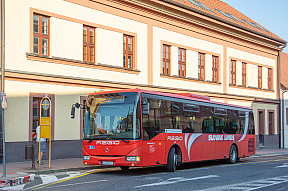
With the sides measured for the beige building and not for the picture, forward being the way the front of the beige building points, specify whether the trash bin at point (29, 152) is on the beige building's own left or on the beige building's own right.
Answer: on the beige building's own right

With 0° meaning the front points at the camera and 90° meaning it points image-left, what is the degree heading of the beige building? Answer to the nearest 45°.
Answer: approximately 315°

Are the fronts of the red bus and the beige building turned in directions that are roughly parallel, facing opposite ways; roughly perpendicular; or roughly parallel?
roughly perpendicular

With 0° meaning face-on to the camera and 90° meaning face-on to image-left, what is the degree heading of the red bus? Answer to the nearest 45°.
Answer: approximately 45°

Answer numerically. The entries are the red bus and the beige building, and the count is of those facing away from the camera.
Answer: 0

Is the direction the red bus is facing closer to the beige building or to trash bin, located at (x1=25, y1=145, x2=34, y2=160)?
the trash bin
